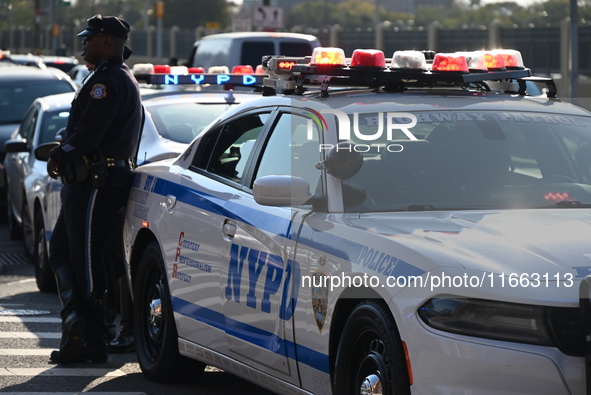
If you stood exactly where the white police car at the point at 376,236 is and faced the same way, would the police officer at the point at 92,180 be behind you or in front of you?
behind

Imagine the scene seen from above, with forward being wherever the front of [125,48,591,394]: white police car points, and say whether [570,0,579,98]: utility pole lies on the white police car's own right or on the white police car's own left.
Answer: on the white police car's own left

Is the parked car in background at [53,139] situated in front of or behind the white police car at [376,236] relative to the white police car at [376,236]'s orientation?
behind

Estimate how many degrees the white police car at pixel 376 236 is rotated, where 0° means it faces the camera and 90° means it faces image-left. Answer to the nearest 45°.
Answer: approximately 315°

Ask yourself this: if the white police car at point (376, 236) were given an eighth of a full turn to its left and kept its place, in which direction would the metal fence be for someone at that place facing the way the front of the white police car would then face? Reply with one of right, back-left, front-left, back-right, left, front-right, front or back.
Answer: left
